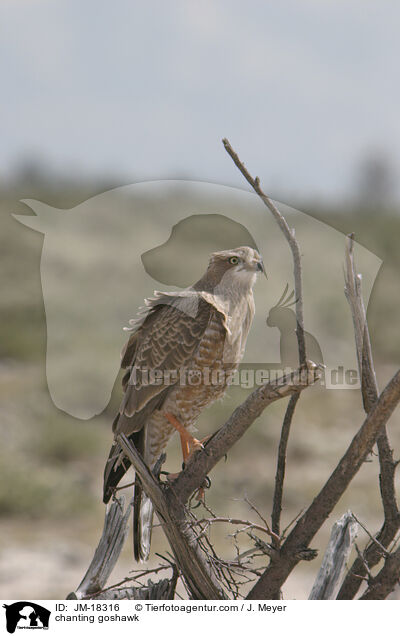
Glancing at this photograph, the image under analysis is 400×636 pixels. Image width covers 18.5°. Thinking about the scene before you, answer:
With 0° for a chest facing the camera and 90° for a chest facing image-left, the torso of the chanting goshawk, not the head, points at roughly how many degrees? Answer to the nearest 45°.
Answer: approximately 270°

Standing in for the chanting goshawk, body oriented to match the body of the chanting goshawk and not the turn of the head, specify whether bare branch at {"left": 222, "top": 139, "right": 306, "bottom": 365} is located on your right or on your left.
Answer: on your right

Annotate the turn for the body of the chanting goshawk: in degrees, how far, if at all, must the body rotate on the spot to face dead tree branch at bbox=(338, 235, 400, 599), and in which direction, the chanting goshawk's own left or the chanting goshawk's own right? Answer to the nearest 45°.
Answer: approximately 45° to the chanting goshawk's own right

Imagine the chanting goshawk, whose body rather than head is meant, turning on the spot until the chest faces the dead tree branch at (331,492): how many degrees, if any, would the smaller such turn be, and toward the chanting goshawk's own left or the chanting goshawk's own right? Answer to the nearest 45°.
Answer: approximately 45° to the chanting goshawk's own right
